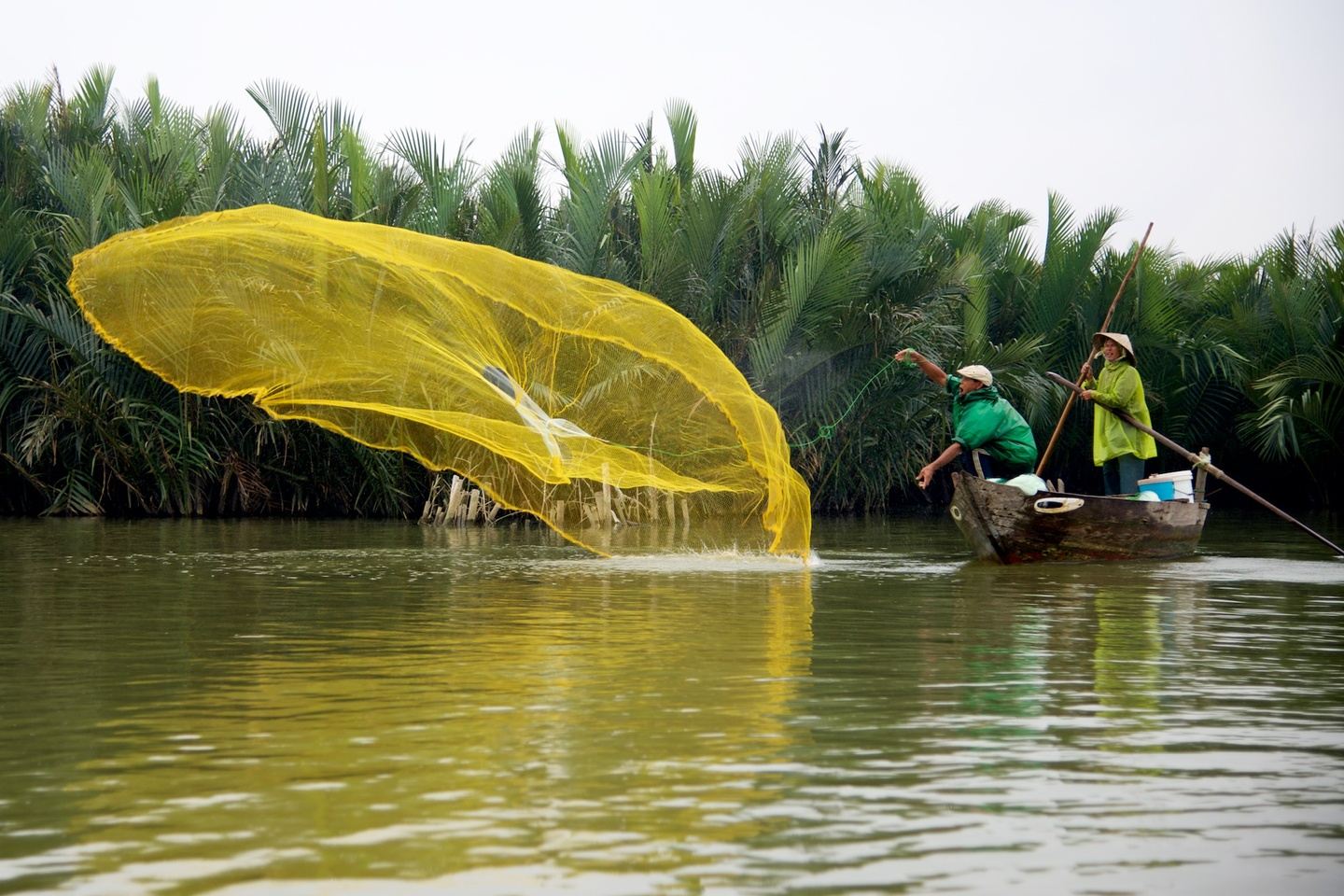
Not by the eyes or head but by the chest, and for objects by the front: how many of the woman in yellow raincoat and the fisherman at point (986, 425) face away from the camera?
0

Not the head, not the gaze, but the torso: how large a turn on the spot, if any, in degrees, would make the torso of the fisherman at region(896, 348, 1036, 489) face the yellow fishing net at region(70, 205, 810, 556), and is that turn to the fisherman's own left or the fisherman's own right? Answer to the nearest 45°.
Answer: approximately 45° to the fisherman's own left

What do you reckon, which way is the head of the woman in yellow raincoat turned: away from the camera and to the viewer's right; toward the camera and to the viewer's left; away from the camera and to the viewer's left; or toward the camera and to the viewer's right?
toward the camera and to the viewer's left

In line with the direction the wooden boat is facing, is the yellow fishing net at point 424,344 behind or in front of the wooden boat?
in front

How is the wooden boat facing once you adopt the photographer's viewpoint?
facing the viewer and to the left of the viewer

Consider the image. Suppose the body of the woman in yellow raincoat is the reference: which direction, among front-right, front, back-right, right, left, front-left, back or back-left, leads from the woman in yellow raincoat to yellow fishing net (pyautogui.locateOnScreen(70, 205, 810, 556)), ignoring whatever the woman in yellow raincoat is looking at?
front

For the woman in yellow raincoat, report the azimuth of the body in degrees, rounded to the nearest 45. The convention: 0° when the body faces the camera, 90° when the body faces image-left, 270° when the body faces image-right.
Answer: approximately 45°

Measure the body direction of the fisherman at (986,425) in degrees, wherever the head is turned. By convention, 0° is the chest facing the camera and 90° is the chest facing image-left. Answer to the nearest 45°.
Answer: approximately 90°

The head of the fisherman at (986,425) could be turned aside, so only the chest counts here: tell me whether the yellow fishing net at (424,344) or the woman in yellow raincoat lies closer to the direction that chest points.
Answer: the yellow fishing net

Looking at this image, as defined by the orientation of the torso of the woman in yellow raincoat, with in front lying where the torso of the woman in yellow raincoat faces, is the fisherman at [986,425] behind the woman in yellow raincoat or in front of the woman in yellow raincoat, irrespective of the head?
in front
